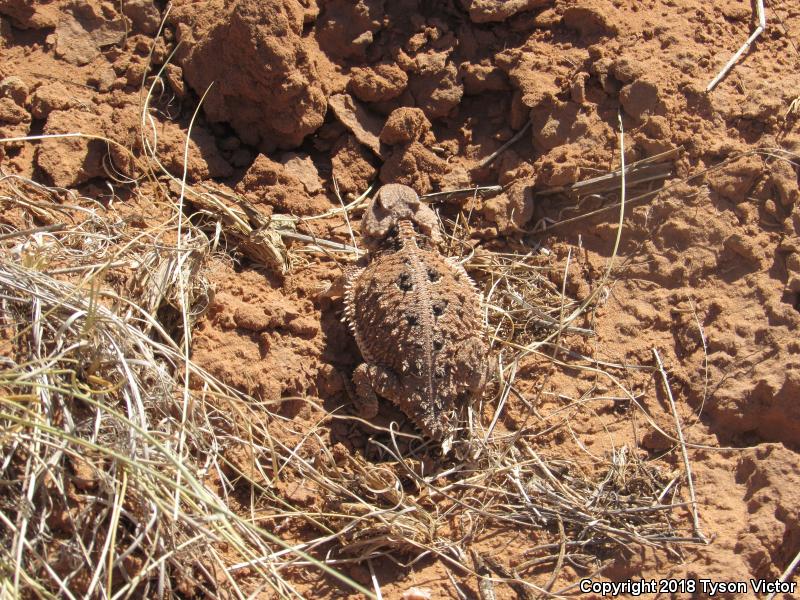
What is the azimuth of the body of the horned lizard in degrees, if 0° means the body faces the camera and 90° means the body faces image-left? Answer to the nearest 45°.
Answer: approximately 180°

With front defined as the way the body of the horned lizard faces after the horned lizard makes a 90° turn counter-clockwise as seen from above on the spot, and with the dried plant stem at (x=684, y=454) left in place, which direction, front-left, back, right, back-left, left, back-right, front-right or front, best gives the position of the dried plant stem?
back

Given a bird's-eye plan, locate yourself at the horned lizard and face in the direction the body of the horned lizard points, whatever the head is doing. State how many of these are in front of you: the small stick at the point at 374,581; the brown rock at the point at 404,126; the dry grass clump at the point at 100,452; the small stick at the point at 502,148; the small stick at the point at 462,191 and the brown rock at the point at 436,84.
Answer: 4

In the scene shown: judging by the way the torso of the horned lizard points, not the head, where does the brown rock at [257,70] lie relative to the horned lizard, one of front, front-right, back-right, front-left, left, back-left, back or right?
front-left

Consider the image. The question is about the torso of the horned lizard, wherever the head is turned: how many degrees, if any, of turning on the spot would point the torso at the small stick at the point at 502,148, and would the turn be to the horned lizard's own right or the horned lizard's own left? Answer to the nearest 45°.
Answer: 0° — it already faces it

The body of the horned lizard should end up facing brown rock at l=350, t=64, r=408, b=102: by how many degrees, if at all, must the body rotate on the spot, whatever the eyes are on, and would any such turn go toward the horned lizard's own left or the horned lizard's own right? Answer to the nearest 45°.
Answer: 0° — it already faces it

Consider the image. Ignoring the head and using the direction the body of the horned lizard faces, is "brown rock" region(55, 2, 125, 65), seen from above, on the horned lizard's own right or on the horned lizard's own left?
on the horned lizard's own left

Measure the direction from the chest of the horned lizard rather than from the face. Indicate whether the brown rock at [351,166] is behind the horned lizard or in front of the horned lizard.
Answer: in front

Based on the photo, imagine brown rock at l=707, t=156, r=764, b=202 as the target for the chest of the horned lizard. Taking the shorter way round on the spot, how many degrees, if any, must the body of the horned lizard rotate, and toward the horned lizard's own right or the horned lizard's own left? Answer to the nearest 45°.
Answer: approximately 45° to the horned lizard's own right

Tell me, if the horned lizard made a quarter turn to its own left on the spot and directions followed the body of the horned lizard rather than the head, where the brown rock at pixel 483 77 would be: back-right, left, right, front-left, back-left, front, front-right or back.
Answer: right

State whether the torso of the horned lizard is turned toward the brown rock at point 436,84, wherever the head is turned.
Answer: yes

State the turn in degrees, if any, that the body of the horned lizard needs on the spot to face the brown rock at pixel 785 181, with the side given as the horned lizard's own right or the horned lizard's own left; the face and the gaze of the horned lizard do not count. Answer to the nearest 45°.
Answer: approximately 45° to the horned lizard's own right

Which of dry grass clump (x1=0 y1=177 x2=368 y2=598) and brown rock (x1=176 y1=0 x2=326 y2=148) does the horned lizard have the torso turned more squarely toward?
the brown rock
